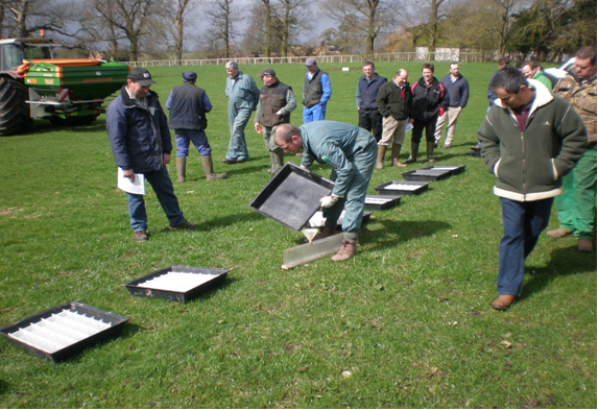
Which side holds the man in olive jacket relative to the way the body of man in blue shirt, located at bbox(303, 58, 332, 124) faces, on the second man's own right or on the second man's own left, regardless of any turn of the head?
on the second man's own left

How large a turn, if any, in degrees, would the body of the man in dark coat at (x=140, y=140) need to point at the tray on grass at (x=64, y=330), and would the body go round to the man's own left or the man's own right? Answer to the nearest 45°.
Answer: approximately 45° to the man's own right

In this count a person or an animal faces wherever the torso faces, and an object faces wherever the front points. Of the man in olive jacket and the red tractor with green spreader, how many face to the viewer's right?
0

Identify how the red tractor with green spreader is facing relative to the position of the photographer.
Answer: facing away from the viewer and to the left of the viewer

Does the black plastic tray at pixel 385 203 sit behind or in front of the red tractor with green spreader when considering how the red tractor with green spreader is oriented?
behind

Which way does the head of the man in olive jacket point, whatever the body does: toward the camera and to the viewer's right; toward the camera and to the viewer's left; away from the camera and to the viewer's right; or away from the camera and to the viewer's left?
toward the camera and to the viewer's left

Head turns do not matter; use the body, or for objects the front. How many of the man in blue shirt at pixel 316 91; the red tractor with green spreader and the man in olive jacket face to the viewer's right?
0

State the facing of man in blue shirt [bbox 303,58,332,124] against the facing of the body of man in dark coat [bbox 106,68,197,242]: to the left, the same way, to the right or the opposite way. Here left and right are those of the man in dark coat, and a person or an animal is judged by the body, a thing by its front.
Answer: to the right

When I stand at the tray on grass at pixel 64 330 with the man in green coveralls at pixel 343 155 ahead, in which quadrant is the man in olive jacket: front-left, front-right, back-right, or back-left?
front-right

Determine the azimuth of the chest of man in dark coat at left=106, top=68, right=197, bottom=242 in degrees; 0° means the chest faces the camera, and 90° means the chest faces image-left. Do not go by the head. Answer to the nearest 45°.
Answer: approximately 315°

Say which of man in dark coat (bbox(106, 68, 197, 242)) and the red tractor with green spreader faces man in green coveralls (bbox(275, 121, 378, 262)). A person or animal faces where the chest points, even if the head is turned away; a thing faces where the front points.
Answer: the man in dark coat

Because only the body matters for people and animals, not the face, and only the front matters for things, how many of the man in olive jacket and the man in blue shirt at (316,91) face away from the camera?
0

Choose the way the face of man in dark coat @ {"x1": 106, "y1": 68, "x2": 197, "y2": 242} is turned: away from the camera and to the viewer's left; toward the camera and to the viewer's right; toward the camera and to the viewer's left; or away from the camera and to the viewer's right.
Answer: toward the camera and to the viewer's right

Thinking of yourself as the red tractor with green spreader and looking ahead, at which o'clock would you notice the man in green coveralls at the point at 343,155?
The man in green coveralls is roughly at 7 o'clock from the red tractor with green spreader.

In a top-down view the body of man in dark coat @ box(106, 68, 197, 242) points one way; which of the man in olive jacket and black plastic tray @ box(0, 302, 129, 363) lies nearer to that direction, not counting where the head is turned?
the man in olive jacket

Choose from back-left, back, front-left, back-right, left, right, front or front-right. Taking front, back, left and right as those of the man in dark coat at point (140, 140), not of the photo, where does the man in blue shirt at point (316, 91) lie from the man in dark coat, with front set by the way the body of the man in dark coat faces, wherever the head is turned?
left
